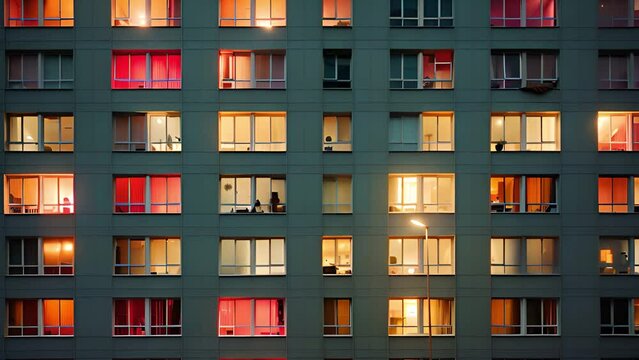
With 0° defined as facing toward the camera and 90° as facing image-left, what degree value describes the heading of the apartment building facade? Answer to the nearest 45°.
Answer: approximately 0°
